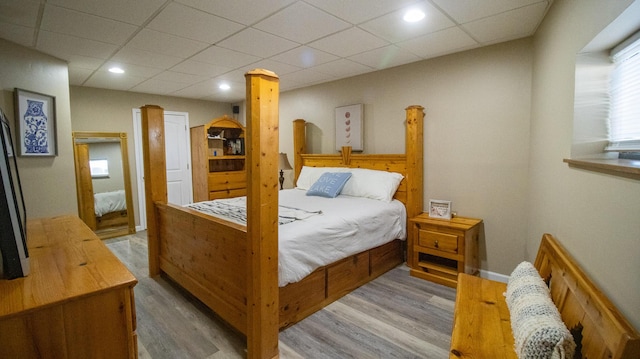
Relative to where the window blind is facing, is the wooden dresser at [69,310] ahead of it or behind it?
ahead

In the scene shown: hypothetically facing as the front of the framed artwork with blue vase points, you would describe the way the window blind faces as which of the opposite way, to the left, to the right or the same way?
the opposite way

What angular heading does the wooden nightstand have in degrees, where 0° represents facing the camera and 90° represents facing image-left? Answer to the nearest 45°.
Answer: approximately 45°

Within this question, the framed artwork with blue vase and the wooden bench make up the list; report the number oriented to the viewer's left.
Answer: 1

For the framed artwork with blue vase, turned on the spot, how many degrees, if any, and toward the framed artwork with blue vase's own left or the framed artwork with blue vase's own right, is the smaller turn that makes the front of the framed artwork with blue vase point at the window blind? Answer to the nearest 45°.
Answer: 0° — it already faces it

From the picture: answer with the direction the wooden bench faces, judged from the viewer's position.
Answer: facing to the left of the viewer

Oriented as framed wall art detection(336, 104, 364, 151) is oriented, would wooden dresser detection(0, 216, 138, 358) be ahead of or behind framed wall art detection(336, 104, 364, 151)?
ahead

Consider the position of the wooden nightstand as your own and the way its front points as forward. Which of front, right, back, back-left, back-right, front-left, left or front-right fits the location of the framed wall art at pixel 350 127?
right
